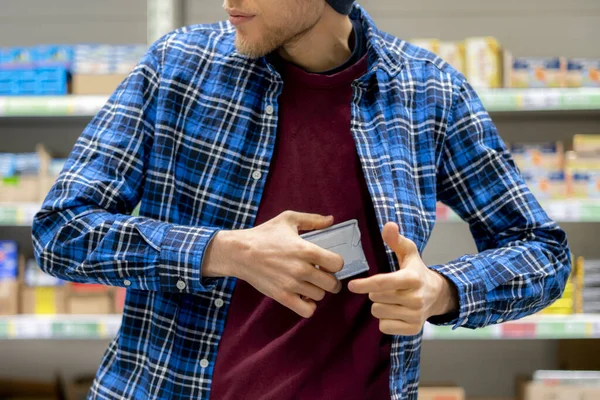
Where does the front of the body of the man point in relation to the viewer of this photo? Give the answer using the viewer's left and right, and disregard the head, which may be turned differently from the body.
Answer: facing the viewer

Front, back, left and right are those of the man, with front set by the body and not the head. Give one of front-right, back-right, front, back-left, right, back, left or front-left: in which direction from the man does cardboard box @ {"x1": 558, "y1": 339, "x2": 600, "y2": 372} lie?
back-left

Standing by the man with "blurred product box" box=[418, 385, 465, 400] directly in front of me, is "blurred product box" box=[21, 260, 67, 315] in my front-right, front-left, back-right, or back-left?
front-left

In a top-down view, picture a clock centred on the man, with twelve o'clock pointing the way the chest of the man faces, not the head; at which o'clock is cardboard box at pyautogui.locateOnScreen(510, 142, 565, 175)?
The cardboard box is roughly at 7 o'clock from the man.

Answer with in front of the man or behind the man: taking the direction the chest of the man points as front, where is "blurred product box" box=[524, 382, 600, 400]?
behind

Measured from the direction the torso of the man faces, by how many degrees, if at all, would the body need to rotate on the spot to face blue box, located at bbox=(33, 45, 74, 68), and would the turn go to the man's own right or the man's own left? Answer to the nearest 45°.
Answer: approximately 135° to the man's own right

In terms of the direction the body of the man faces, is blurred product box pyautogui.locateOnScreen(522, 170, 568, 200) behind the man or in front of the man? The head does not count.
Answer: behind

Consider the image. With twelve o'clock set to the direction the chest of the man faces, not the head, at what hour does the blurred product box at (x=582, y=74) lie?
The blurred product box is roughly at 7 o'clock from the man.

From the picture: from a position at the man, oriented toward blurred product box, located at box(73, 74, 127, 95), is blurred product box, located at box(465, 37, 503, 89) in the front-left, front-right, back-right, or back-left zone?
front-right

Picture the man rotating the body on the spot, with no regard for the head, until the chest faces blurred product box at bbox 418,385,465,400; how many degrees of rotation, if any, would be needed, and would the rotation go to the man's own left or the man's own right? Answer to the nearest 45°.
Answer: approximately 135° to the man's own left

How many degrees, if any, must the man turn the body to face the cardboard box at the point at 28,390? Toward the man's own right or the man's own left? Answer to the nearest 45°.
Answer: approximately 135° to the man's own right

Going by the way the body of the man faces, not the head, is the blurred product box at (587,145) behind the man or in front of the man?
behind

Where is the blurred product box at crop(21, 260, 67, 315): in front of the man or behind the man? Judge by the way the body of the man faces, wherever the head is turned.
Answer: behind
